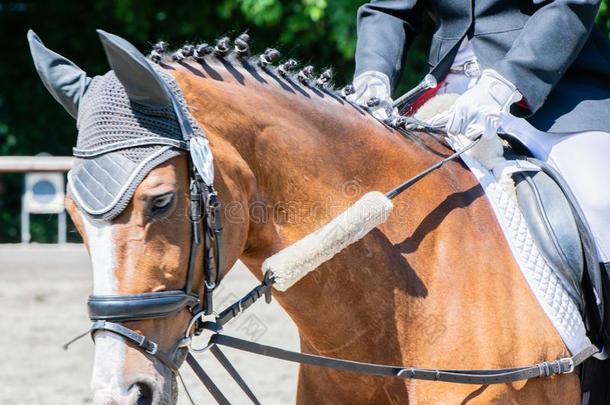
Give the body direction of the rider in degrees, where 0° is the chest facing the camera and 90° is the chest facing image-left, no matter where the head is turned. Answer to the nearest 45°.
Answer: approximately 45°

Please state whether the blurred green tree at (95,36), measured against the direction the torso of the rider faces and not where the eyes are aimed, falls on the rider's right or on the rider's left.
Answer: on the rider's right

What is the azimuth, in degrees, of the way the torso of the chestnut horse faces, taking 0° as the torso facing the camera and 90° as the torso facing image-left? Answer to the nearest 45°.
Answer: approximately 45°
